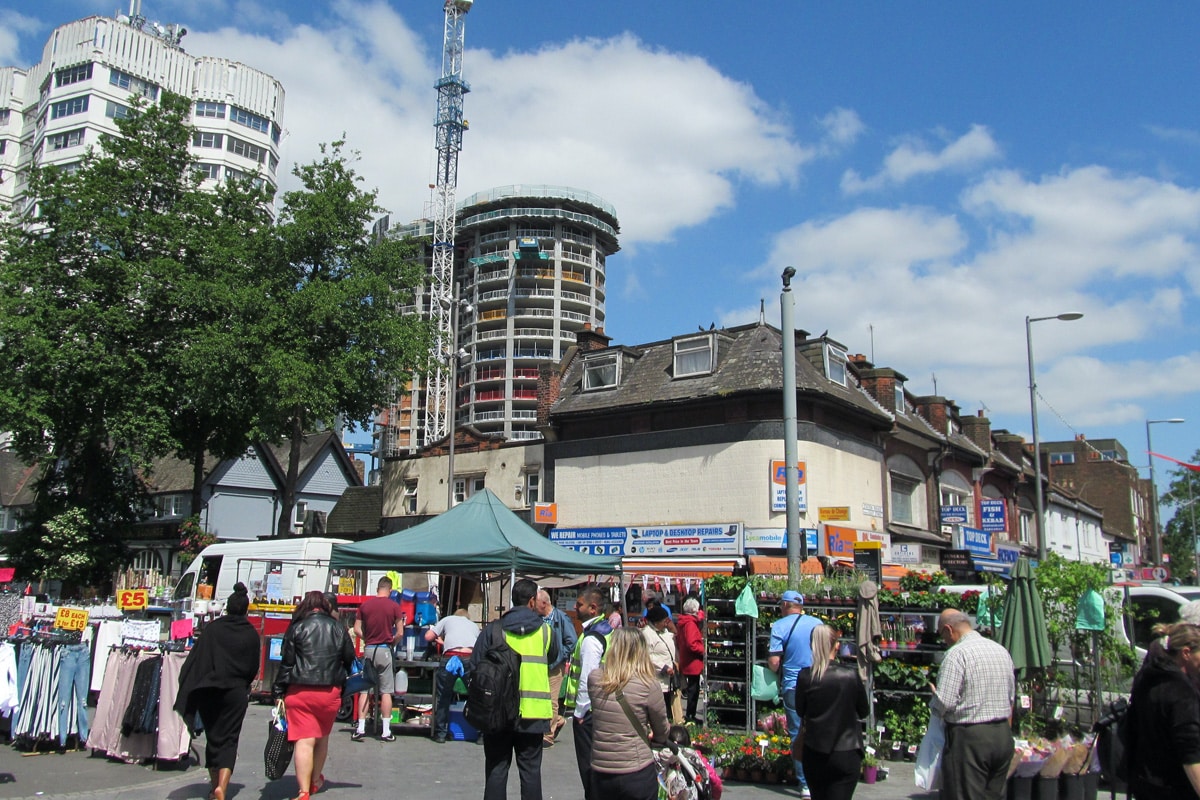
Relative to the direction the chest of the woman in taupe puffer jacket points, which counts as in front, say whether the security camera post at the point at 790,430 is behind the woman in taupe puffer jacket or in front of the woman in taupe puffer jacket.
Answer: in front

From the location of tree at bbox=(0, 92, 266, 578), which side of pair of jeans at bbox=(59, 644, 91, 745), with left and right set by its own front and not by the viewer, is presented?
back

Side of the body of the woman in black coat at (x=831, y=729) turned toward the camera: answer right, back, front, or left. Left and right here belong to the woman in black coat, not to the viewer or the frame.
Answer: back

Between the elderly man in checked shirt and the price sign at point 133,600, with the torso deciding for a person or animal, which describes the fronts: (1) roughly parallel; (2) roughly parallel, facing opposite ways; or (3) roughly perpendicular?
roughly parallel, facing opposite ways

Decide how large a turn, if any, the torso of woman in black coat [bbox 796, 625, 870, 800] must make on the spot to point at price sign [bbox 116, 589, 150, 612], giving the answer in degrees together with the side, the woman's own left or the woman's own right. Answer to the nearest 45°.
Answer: approximately 45° to the woman's own left

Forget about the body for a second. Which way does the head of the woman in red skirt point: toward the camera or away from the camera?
away from the camera

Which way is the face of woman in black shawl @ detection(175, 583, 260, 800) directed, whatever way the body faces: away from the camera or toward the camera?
away from the camera

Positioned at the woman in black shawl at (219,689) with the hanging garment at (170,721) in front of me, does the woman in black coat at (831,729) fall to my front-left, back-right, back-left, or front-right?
back-right

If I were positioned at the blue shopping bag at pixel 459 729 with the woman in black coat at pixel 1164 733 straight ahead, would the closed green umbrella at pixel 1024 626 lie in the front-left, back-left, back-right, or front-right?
front-left

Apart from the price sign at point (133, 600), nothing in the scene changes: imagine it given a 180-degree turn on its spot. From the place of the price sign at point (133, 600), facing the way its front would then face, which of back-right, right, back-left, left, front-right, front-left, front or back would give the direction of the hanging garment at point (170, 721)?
back

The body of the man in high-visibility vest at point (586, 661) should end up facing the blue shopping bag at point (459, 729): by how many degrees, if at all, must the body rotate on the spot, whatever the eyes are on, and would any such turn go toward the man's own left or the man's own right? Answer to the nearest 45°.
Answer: approximately 90° to the man's own right

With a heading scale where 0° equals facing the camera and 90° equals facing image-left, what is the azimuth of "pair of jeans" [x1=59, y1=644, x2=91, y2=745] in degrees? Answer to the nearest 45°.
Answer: approximately 0°

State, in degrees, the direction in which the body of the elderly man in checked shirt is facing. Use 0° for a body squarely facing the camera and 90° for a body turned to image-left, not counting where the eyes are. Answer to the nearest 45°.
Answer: approximately 135°

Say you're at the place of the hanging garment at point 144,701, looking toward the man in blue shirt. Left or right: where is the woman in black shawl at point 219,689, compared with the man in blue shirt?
right

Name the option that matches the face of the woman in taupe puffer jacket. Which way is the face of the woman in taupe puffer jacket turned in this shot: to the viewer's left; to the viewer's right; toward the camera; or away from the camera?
away from the camera
